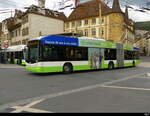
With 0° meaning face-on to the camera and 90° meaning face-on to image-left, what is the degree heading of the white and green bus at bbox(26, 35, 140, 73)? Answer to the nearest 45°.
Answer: approximately 45°
